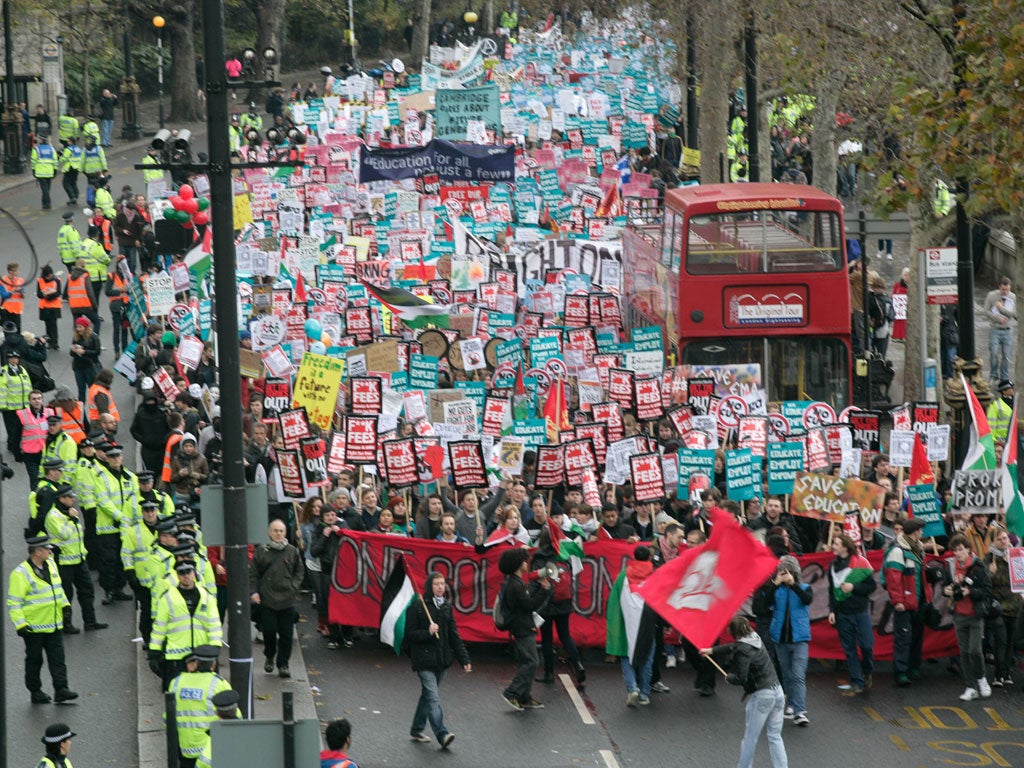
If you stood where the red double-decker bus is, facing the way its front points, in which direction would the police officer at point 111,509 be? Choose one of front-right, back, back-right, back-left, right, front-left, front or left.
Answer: front-right

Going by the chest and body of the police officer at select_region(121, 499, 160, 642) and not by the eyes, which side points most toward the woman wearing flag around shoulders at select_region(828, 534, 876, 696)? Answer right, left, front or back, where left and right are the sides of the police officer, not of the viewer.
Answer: front

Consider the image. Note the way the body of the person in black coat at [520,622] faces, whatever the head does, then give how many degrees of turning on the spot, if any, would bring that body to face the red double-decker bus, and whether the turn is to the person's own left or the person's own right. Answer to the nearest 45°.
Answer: approximately 45° to the person's own left

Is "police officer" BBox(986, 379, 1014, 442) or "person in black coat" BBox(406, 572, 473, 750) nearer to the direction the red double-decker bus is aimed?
the person in black coat

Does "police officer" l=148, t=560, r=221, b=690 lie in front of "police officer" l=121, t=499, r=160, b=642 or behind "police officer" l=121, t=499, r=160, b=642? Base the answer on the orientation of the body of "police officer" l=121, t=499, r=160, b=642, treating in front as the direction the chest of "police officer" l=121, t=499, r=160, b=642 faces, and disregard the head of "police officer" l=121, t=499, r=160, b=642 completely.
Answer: in front

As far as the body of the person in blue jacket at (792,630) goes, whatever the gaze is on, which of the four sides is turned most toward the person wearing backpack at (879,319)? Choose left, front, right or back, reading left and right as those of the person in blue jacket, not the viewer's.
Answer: back

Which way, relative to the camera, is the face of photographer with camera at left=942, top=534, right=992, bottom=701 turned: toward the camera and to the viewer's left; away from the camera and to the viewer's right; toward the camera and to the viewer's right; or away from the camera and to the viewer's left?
toward the camera and to the viewer's left

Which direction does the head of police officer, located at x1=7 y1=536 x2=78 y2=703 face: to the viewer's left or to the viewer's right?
to the viewer's right

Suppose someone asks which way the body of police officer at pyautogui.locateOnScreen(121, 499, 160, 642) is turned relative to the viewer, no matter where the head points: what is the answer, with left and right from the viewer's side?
facing the viewer and to the right of the viewer
